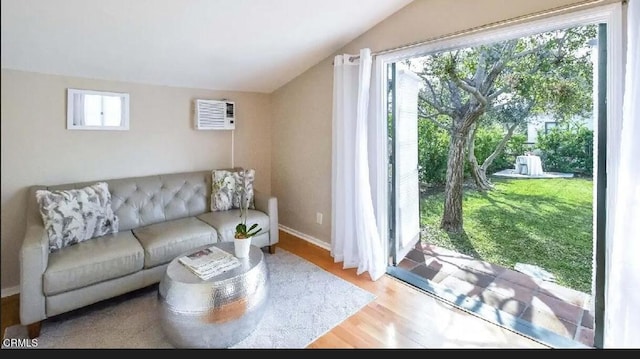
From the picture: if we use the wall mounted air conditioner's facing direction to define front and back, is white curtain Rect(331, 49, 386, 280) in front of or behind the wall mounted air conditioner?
in front

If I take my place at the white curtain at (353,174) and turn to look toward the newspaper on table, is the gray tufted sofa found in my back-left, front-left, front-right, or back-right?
front-right

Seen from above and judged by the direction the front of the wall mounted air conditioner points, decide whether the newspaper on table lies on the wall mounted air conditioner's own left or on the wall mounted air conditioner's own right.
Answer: on the wall mounted air conditioner's own right

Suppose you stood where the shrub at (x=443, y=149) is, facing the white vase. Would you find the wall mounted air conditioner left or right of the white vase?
right

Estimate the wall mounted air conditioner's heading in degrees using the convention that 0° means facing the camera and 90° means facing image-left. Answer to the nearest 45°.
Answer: approximately 315°

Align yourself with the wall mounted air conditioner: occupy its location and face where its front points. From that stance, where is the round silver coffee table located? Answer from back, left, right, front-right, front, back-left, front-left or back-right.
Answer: front-right

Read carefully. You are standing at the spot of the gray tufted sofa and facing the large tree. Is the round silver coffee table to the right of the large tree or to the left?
right

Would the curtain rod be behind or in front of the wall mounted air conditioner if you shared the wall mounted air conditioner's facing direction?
in front
